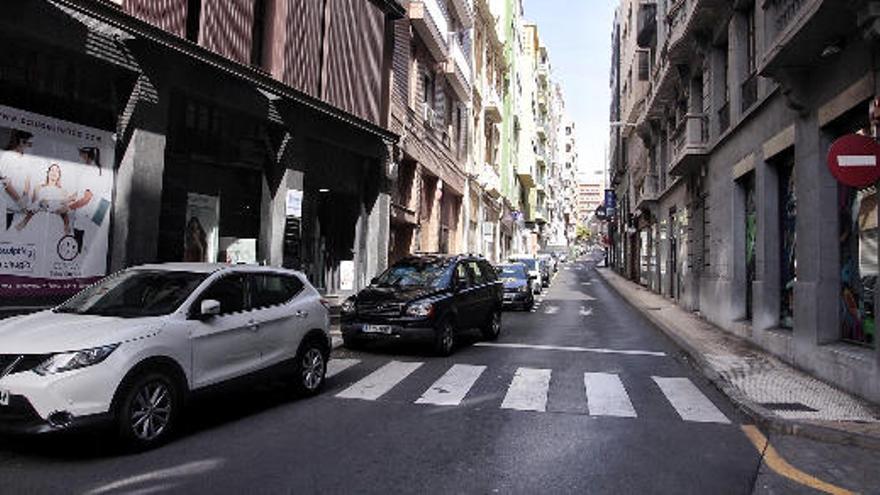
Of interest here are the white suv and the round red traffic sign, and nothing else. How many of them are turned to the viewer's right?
0

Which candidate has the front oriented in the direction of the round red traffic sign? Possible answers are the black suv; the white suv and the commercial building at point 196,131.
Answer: the commercial building

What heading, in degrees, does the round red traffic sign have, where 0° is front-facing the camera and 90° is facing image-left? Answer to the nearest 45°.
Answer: approximately 0°

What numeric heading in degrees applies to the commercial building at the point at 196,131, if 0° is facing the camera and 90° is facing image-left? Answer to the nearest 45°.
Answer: approximately 315°

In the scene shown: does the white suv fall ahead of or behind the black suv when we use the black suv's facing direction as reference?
ahead

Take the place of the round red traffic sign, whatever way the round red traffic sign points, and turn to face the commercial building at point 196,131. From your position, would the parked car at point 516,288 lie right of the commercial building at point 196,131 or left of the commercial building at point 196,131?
right

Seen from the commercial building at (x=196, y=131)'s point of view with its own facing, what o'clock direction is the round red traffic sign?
The round red traffic sign is roughly at 12 o'clock from the commercial building.

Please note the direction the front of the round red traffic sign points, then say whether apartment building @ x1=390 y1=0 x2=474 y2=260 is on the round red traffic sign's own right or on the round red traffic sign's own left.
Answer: on the round red traffic sign's own right

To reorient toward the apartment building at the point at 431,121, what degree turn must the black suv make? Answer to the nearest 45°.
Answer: approximately 135° to its right

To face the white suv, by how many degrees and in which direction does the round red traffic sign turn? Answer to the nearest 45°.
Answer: approximately 45° to its right

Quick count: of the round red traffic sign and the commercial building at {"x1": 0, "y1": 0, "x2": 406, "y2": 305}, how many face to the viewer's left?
0

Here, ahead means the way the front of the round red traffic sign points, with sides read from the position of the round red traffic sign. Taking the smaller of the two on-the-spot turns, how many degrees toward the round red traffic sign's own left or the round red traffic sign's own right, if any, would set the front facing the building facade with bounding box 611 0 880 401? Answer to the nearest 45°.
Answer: approximately 180°

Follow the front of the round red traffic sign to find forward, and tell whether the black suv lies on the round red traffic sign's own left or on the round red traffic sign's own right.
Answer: on the round red traffic sign's own right

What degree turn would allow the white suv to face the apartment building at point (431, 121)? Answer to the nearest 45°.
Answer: approximately 180°
